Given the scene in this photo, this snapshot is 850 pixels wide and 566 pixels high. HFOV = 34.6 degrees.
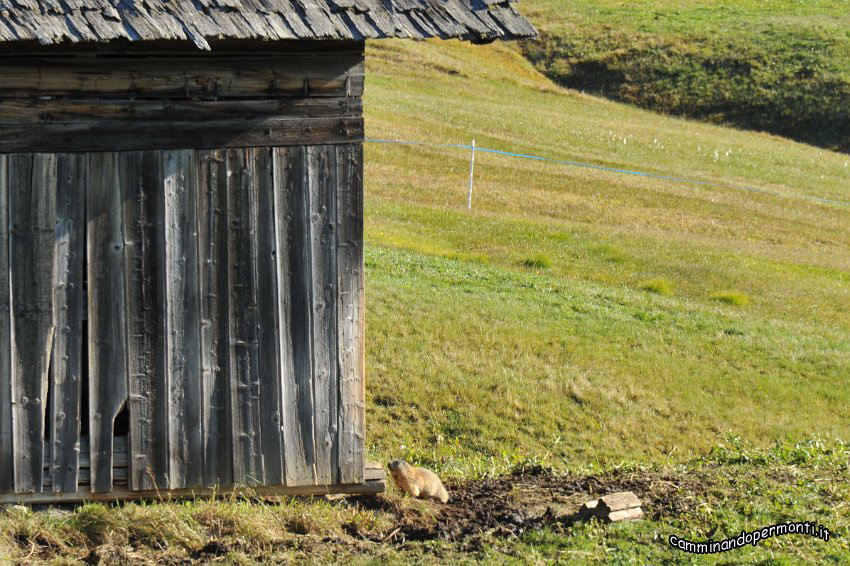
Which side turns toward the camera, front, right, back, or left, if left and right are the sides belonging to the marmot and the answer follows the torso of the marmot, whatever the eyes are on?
left

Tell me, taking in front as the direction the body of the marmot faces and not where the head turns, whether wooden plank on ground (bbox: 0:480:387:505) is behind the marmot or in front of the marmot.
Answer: in front
